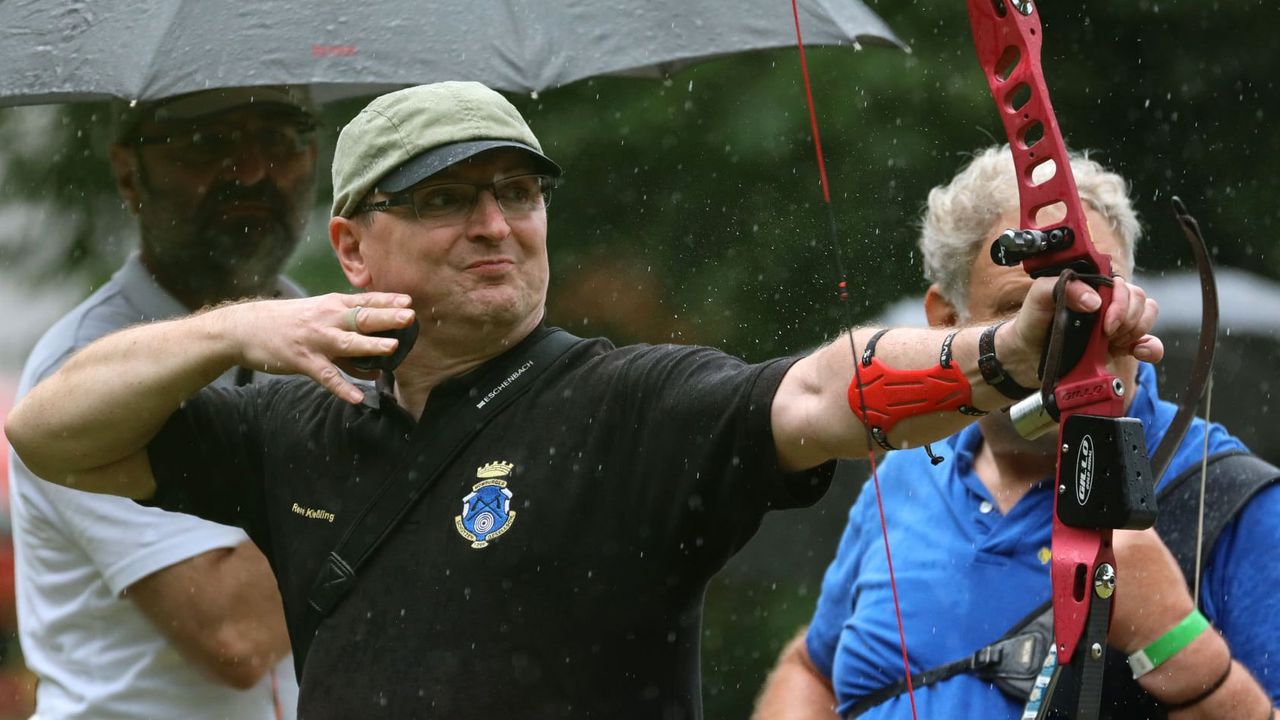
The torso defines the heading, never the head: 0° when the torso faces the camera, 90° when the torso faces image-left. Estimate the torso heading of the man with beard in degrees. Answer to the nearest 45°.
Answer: approximately 315°
